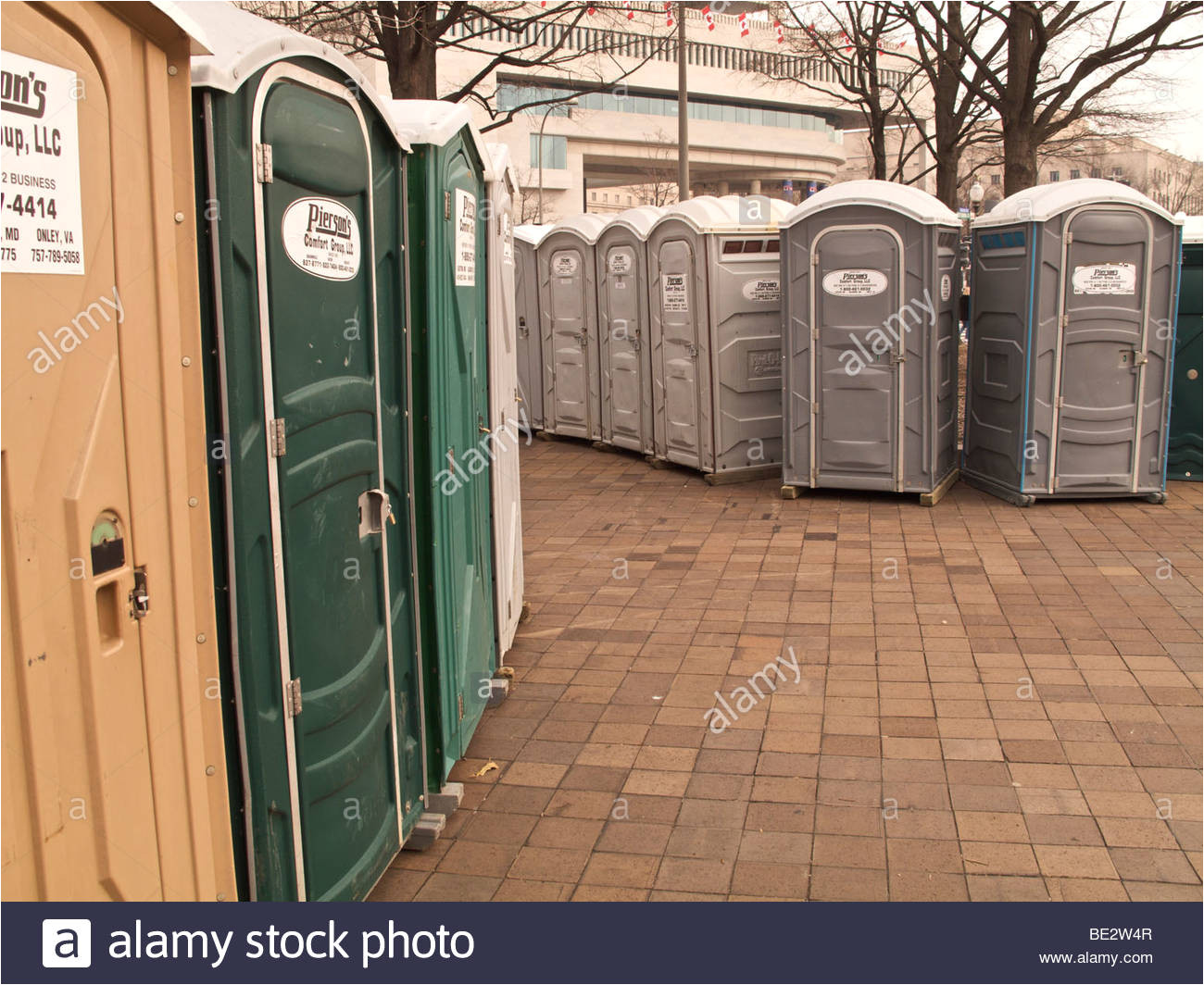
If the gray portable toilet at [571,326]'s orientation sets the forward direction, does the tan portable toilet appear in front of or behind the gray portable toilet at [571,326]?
in front

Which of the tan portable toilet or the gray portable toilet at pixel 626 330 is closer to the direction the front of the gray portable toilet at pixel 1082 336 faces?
the tan portable toilet

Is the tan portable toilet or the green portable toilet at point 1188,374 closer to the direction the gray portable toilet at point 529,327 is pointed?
the tan portable toilet

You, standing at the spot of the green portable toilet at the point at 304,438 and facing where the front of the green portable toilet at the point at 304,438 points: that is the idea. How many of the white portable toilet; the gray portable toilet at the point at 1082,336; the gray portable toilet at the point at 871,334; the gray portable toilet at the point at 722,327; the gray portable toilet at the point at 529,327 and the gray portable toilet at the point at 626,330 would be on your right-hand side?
0

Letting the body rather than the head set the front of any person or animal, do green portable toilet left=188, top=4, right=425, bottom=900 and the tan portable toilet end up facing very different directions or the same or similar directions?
same or similar directions

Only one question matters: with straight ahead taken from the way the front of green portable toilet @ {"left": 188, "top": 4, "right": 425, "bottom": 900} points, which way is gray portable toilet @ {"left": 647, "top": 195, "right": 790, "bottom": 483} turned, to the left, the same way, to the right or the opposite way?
to the right

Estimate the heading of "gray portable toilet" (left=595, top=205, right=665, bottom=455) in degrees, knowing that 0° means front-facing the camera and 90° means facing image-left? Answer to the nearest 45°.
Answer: approximately 45°

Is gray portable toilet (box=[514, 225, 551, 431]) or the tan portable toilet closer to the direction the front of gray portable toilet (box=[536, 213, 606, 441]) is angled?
the tan portable toilet

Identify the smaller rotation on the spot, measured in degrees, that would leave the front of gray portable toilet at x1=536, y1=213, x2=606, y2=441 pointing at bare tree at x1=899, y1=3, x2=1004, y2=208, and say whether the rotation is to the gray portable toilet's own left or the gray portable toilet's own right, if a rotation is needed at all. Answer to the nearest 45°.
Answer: approximately 180°

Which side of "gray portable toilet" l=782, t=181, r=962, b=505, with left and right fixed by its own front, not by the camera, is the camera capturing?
front

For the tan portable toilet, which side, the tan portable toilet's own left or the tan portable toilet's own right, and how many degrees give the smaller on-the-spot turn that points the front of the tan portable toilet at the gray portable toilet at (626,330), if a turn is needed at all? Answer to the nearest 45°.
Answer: approximately 90° to the tan portable toilet's own left

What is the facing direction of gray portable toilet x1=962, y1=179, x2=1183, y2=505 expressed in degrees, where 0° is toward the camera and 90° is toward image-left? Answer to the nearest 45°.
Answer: approximately 315°

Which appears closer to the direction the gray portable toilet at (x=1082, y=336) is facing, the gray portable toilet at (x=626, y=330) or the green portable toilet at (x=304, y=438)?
the green portable toilet

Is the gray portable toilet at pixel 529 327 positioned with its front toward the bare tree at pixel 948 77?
no

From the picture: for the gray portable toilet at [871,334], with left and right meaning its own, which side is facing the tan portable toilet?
front

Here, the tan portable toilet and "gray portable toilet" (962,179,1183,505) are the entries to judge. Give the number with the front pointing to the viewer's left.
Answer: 0

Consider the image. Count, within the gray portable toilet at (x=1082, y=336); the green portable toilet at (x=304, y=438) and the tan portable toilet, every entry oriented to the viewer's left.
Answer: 0

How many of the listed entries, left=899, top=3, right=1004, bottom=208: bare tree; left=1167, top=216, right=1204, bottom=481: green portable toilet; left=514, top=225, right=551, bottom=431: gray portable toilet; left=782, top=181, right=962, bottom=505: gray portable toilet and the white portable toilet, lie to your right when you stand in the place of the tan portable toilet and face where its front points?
0

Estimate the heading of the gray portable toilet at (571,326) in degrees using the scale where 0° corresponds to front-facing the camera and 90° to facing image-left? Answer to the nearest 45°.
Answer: approximately 45°

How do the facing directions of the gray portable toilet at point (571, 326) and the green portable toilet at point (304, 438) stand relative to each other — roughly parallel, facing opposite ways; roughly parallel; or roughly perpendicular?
roughly perpendicular

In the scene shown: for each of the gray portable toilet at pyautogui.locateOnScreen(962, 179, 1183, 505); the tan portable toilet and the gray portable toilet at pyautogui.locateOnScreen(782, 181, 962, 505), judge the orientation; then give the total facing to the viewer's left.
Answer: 0
